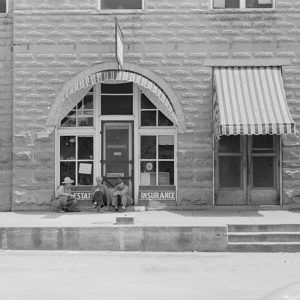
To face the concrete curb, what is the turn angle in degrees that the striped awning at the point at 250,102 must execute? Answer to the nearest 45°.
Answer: approximately 45° to its right

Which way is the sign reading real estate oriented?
toward the camera

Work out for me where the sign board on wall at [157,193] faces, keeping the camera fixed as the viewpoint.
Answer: facing the viewer

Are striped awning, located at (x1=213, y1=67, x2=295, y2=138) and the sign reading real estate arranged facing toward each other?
no

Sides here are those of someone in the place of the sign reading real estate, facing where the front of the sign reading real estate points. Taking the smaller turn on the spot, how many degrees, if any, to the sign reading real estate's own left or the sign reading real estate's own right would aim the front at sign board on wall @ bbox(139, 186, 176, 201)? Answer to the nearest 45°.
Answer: approximately 90° to the sign reading real estate's own left

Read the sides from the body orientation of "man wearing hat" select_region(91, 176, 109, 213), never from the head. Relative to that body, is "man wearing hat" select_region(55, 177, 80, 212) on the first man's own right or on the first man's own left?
on the first man's own right

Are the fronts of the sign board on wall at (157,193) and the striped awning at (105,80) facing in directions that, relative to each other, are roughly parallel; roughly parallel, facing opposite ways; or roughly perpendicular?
roughly parallel

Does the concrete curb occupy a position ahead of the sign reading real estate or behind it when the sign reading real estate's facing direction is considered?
ahead

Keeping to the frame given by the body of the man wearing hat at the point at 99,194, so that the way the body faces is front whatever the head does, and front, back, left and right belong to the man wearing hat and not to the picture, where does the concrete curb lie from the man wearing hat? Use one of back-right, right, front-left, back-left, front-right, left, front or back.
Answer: front

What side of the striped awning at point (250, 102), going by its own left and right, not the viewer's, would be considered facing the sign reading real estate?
right

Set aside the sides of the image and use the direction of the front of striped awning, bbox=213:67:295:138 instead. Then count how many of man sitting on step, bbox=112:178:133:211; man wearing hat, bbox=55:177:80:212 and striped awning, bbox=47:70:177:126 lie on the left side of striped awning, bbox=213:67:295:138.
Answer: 0

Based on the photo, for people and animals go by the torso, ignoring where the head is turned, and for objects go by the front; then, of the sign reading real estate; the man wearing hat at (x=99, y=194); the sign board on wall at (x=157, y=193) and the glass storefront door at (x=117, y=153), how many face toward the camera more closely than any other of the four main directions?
4

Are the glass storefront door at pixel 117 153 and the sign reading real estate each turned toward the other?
no

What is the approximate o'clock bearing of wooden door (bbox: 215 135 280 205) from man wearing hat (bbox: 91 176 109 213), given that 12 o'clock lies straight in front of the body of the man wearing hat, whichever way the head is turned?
The wooden door is roughly at 9 o'clock from the man wearing hat.

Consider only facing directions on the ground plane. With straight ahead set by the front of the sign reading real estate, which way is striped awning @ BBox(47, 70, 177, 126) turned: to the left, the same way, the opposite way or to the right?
the same way

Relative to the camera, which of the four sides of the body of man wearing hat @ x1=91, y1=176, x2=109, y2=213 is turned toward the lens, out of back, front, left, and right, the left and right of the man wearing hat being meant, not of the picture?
front

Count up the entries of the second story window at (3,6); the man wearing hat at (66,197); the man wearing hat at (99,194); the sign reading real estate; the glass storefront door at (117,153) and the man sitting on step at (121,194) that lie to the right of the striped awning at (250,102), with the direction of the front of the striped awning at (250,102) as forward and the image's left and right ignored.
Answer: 6

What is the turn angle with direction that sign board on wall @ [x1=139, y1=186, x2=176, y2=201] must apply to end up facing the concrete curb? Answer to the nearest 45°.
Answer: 0° — it already faces it
